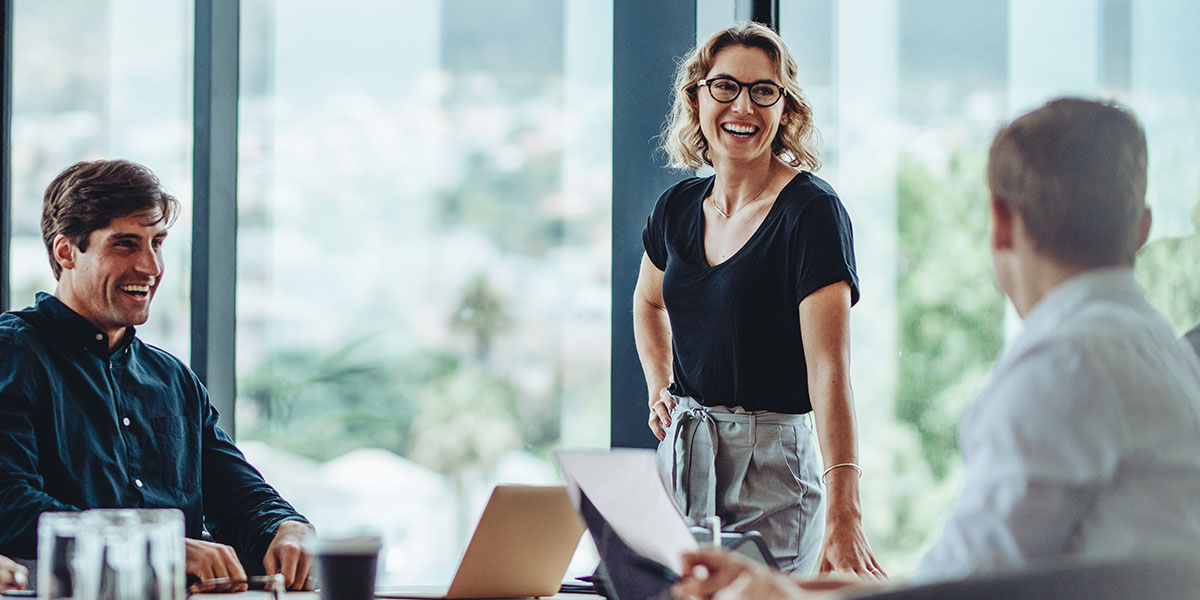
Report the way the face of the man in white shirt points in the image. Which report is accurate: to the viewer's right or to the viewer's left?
to the viewer's left

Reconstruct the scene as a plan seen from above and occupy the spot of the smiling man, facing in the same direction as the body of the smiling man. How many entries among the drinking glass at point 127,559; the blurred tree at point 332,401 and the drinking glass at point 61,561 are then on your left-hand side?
1

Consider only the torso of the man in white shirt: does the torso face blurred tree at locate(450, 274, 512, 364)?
yes

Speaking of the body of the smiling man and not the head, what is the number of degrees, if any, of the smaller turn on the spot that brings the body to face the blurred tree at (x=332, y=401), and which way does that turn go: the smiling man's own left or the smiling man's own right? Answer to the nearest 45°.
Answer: approximately 90° to the smiling man's own left

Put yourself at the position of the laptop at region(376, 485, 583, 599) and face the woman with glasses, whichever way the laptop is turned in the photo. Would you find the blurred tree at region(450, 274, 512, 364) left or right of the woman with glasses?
left

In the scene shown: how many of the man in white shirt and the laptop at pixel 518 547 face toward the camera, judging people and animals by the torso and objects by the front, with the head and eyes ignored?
0

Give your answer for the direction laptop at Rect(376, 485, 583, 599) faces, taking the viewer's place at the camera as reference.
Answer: facing away from the viewer and to the left of the viewer

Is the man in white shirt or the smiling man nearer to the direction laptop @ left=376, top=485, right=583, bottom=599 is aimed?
the smiling man

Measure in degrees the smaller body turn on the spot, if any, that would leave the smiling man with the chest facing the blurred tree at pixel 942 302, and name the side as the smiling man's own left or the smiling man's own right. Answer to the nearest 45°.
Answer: approximately 45° to the smiling man's own left

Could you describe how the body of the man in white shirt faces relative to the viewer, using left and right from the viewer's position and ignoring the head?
facing away from the viewer and to the left of the viewer

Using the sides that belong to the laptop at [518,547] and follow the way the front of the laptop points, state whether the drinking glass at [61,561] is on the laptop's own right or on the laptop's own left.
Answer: on the laptop's own left

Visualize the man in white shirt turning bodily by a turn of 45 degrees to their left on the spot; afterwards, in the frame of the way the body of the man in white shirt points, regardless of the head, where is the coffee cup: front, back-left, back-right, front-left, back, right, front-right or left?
front

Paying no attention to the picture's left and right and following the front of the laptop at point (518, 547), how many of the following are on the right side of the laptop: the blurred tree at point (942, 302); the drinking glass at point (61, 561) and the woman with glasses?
2

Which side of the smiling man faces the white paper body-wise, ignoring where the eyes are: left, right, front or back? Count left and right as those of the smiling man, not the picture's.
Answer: front
